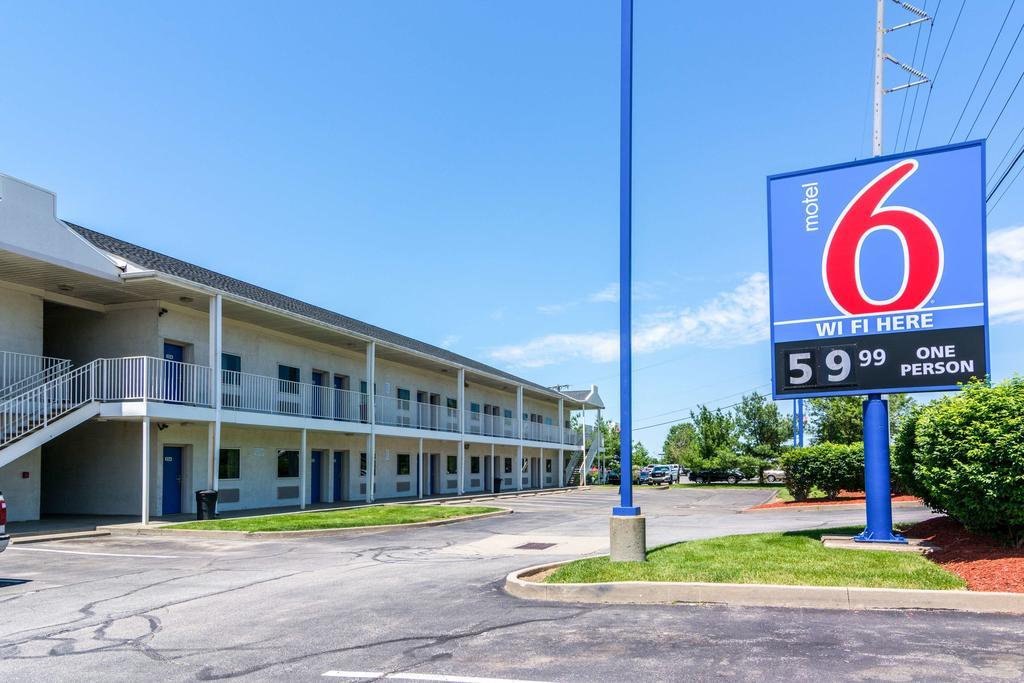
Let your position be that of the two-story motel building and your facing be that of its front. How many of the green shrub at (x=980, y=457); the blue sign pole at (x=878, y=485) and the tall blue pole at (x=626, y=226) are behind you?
0

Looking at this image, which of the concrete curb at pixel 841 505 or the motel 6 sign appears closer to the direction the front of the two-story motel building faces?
the motel 6 sign

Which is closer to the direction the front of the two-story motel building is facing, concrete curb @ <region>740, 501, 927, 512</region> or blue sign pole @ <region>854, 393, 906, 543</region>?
the concrete curb

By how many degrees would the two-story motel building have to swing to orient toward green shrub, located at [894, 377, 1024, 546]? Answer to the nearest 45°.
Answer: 0° — it already faces it

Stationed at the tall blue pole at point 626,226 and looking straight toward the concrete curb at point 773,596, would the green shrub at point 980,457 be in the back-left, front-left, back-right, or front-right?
front-left

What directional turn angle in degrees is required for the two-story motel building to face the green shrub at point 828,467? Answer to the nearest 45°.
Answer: approximately 45° to its left

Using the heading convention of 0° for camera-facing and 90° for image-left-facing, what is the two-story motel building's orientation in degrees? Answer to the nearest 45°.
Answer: approximately 315°

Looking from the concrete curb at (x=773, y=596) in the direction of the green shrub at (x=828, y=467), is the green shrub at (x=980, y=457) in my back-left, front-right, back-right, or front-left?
front-right

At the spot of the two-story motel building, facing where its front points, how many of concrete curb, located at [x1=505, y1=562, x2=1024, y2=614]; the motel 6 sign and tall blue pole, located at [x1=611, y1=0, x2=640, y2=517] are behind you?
0
